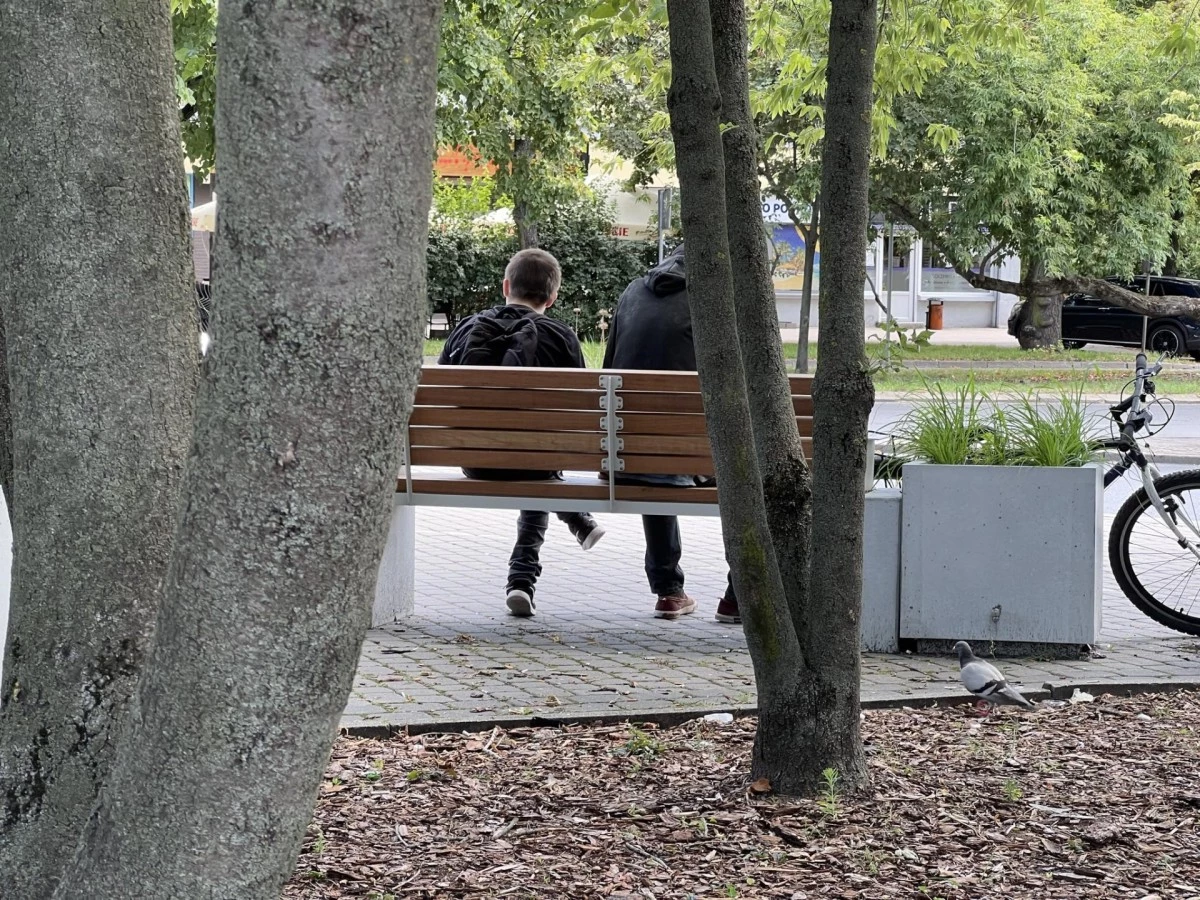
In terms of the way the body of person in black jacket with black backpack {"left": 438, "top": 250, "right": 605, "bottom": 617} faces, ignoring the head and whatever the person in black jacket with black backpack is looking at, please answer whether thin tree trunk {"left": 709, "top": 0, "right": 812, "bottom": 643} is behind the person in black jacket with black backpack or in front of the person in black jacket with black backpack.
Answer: behind

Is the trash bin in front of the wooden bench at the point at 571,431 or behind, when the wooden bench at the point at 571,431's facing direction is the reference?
in front

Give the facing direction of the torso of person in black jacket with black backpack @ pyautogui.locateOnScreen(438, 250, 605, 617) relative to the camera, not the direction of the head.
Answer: away from the camera

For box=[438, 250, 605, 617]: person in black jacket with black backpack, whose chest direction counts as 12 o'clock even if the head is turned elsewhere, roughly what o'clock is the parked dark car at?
The parked dark car is roughly at 1 o'clock from the person in black jacket with black backpack.

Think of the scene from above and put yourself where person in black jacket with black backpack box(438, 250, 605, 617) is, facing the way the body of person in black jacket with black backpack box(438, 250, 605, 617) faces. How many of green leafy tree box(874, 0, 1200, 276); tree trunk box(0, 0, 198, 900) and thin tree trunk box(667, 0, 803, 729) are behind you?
2

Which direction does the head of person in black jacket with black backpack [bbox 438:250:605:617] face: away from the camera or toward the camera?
away from the camera

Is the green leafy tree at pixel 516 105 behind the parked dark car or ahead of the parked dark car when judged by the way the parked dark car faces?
ahead

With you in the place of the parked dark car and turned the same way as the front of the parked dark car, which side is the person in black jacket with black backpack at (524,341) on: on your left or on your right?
on your left

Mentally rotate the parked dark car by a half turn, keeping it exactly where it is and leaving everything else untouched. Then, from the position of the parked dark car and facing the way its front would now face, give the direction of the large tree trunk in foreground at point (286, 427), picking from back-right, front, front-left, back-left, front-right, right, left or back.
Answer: right

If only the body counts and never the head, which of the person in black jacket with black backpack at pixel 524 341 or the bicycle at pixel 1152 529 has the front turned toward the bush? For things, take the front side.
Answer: the person in black jacket with black backpack

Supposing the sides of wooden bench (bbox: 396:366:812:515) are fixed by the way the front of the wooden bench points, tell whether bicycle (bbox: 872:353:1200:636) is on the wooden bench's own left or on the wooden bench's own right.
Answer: on the wooden bench's own right

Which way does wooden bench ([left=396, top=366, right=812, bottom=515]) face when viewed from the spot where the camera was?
facing away from the viewer

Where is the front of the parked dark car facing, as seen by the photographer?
facing to the left of the viewer
